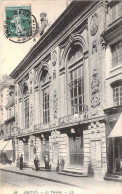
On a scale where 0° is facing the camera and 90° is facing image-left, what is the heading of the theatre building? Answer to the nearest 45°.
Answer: approximately 45°

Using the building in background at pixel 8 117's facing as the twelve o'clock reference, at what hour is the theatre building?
The theatre building is roughly at 10 o'clock from the building in background.

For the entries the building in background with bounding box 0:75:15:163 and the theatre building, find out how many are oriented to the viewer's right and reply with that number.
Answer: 0

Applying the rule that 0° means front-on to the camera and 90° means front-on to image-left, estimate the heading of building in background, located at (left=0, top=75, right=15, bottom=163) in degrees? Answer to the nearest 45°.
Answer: approximately 45°

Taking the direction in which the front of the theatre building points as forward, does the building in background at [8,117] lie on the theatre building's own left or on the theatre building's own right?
on the theatre building's own right
